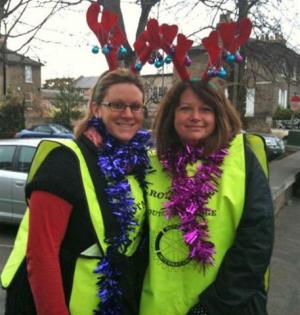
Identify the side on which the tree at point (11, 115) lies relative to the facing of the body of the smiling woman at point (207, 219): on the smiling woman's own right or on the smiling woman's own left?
on the smiling woman's own right

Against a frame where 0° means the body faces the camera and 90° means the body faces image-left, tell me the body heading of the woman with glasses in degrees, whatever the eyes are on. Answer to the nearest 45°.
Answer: approximately 315°

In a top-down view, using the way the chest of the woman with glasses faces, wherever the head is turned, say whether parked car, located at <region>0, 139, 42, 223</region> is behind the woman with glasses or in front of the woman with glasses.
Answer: behind

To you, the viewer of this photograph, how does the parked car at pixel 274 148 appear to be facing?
facing the viewer and to the right of the viewer

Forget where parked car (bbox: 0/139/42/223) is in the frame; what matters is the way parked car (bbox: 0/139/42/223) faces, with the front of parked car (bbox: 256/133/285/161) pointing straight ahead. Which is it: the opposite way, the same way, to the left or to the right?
to the left

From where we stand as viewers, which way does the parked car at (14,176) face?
facing to the right of the viewer

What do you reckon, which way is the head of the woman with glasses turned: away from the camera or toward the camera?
toward the camera

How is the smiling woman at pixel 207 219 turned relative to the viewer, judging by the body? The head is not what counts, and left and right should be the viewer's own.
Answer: facing the viewer and to the left of the viewer
